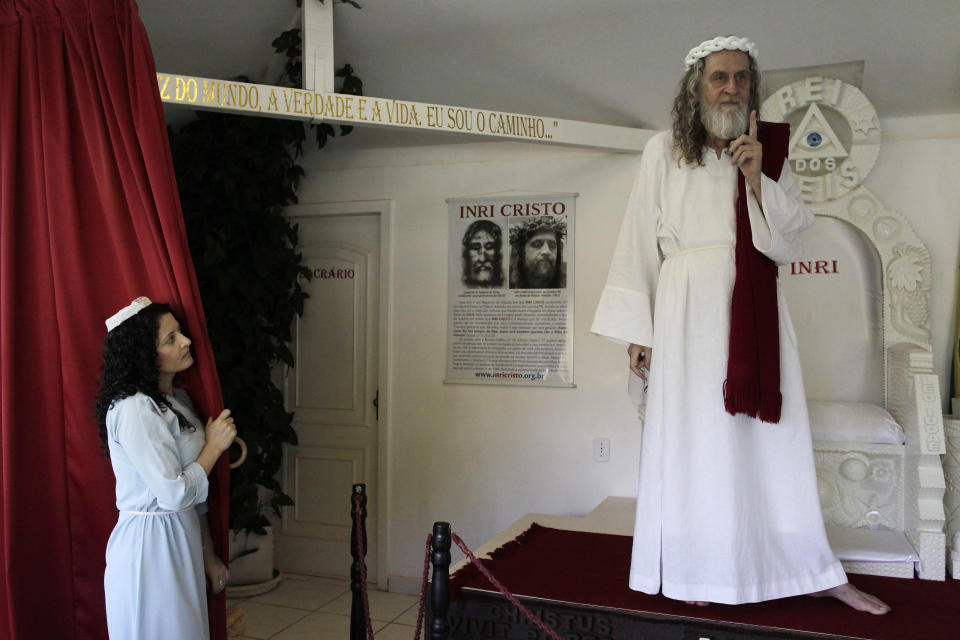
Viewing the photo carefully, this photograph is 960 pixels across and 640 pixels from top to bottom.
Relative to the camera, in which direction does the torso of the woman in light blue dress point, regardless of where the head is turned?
to the viewer's right

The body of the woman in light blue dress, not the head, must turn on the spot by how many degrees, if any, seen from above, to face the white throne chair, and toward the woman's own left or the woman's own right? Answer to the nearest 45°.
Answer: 0° — they already face it

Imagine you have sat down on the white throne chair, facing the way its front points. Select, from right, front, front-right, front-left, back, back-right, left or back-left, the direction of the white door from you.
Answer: right

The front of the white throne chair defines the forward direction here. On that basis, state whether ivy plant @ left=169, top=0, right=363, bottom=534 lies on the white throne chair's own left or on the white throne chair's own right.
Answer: on the white throne chair's own right

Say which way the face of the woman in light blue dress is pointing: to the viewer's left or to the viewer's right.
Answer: to the viewer's right

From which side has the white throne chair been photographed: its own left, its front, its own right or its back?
front

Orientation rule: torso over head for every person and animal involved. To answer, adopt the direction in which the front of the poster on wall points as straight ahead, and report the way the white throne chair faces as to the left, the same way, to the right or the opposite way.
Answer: the same way

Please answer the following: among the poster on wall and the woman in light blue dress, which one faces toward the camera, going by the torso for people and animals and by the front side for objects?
the poster on wall

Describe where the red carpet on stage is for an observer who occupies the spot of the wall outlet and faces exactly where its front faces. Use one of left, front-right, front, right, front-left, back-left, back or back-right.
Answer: front

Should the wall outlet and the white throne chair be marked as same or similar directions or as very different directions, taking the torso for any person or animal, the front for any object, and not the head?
same or similar directions

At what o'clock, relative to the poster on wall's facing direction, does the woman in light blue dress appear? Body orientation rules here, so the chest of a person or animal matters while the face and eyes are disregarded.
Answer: The woman in light blue dress is roughly at 1 o'clock from the poster on wall.

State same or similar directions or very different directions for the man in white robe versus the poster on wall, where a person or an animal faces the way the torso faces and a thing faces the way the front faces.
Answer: same or similar directions

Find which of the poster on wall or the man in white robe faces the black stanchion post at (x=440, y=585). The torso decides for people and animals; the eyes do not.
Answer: the poster on wall

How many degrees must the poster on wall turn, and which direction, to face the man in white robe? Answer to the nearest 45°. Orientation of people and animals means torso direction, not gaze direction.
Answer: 0° — it already faces them

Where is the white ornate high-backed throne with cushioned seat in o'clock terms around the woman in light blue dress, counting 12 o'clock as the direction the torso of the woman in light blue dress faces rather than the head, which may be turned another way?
The white ornate high-backed throne with cushioned seat is roughly at 12 o'clock from the woman in light blue dress.

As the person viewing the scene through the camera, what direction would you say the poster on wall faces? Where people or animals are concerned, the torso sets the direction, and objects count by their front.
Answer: facing the viewer

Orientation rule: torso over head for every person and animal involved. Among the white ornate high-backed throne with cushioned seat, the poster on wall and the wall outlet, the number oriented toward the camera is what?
3

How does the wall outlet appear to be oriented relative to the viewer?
toward the camera

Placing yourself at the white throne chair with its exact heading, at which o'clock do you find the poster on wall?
The poster on wall is roughly at 3 o'clock from the white throne chair.

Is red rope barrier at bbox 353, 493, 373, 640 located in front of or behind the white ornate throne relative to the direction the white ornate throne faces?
in front

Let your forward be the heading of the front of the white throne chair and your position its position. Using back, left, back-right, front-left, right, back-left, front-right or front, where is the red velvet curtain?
front-right
